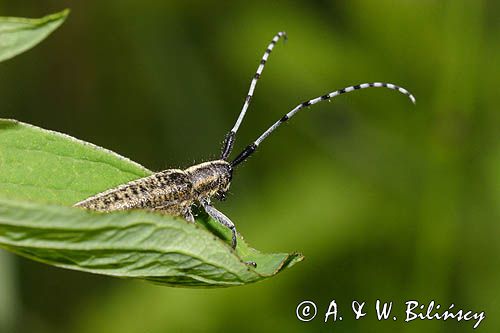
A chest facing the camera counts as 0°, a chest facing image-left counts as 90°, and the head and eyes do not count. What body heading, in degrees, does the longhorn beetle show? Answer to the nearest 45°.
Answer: approximately 270°
